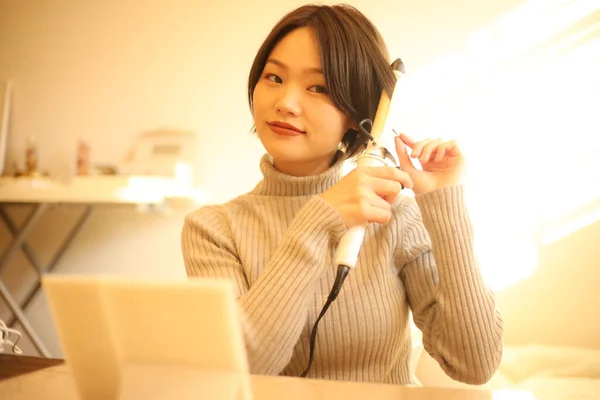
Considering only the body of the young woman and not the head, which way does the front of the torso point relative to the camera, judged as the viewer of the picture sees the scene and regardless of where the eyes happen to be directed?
toward the camera

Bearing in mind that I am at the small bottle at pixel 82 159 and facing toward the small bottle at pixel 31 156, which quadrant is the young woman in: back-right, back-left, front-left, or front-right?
back-left

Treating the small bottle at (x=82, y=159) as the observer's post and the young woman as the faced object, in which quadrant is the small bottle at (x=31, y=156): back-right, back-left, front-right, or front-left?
back-right

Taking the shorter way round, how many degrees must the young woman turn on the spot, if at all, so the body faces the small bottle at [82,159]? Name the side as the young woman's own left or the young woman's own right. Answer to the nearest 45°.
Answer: approximately 135° to the young woman's own right

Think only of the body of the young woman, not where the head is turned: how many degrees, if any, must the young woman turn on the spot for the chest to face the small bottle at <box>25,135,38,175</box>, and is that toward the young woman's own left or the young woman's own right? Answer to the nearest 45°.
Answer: approximately 135° to the young woman's own right
